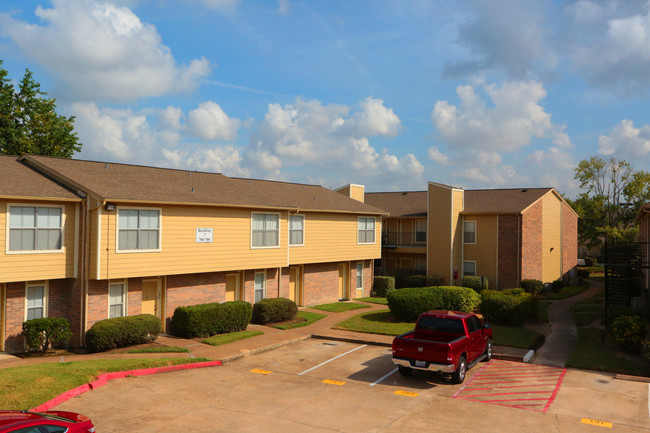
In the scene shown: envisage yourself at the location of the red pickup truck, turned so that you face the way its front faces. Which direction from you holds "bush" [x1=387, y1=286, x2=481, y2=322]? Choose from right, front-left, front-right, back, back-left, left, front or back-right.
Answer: front-left

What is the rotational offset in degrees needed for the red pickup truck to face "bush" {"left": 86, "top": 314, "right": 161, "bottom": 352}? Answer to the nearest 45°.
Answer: approximately 135° to its left

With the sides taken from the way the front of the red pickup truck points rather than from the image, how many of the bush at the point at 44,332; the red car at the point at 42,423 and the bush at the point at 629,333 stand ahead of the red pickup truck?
1

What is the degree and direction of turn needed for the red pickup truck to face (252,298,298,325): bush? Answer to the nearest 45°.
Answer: approximately 90° to its left

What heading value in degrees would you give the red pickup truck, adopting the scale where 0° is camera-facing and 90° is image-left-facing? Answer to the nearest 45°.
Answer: approximately 225°

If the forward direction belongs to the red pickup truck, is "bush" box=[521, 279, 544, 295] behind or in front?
in front
